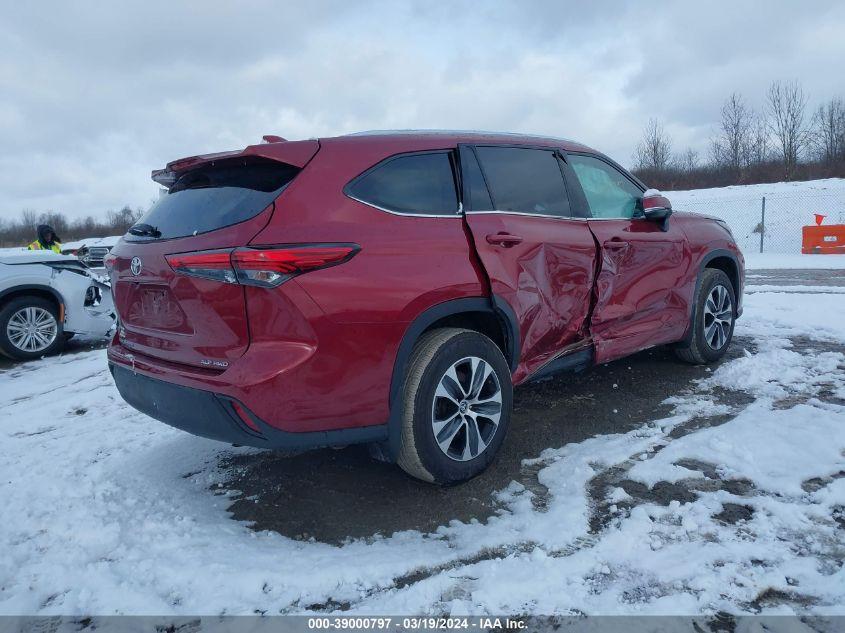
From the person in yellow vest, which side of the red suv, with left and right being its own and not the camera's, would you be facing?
left

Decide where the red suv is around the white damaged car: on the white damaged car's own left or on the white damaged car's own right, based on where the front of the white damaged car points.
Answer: on the white damaged car's own right

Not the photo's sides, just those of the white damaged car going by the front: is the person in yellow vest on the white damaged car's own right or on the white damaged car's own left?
on the white damaged car's own left

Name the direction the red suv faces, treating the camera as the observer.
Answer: facing away from the viewer and to the right of the viewer

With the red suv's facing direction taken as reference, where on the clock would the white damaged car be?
The white damaged car is roughly at 9 o'clock from the red suv.

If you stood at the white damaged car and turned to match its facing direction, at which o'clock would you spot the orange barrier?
The orange barrier is roughly at 12 o'clock from the white damaged car.

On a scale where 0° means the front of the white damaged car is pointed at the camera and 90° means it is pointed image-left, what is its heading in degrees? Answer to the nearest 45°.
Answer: approximately 270°

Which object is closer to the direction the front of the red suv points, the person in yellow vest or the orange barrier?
the orange barrier
